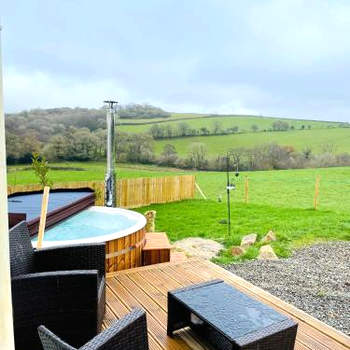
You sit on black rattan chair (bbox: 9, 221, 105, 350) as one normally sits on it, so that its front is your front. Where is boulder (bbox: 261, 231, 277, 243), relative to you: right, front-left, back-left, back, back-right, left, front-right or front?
front-left

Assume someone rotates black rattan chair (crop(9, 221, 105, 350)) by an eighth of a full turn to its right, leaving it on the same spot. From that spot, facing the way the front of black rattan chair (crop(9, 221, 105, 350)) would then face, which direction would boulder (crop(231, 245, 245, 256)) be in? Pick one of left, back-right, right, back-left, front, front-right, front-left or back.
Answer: left

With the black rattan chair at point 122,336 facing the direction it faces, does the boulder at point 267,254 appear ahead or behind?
ahead

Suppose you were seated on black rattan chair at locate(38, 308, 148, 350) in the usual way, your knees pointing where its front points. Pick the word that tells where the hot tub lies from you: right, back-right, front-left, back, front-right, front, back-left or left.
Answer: front-left

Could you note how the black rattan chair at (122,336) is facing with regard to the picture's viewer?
facing away from the viewer and to the right of the viewer

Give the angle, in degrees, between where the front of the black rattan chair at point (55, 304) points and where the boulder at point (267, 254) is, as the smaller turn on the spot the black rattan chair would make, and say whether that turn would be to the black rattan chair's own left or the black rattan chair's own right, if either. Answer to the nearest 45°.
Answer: approximately 45° to the black rattan chair's own left

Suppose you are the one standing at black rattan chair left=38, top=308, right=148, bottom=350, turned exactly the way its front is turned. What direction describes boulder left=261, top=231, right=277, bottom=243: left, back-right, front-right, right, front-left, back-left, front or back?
front

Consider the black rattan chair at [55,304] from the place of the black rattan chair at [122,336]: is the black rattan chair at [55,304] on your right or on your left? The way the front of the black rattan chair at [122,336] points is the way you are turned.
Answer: on your left

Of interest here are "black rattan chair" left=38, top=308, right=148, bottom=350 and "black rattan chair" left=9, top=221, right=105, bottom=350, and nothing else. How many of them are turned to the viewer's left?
0

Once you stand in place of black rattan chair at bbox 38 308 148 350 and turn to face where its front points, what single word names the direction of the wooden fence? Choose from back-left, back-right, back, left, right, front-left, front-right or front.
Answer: front-left

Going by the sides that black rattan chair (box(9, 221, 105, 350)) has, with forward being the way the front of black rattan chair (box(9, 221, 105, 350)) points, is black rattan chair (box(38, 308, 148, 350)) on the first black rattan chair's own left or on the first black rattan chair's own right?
on the first black rattan chair's own right

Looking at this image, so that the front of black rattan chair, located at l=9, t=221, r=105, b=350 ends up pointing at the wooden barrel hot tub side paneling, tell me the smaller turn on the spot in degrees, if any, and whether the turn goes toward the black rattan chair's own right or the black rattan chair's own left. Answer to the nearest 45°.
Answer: approximately 45° to the black rattan chair's own left

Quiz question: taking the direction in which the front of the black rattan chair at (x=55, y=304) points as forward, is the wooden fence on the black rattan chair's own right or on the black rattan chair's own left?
on the black rattan chair's own left

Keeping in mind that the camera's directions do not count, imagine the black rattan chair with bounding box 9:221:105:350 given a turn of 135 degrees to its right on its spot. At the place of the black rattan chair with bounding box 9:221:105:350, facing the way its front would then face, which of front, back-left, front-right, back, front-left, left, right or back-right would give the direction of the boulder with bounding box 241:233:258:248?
back

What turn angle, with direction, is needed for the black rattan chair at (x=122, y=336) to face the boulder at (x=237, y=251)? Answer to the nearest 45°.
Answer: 0° — it already faces it

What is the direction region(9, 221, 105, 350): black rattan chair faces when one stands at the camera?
facing to the right of the viewer
